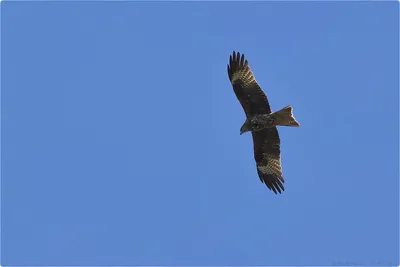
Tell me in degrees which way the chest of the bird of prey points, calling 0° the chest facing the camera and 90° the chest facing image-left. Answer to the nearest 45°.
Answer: approximately 90°
